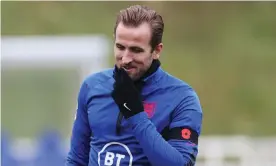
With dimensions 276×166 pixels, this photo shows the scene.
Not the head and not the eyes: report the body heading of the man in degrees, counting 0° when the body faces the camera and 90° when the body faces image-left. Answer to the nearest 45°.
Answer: approximately 45°
